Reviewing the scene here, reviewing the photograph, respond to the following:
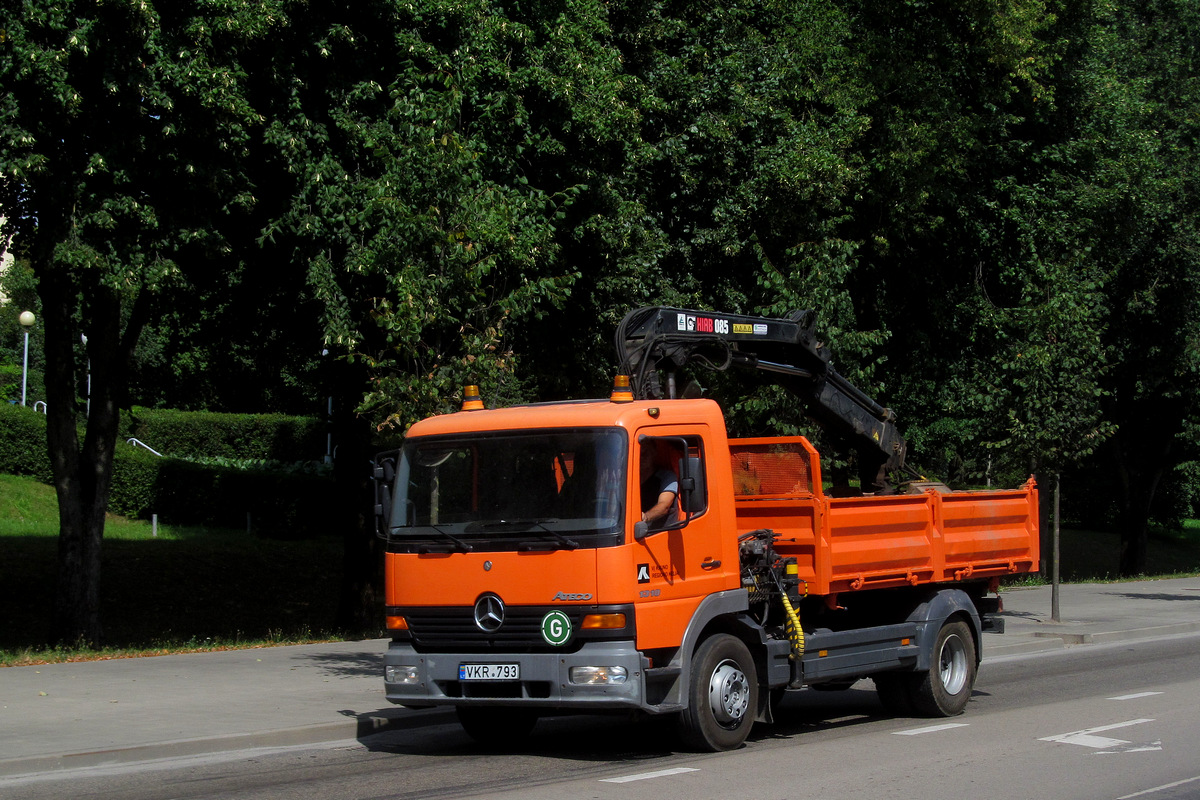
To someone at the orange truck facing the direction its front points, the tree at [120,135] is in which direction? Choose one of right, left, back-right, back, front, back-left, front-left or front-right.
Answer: right

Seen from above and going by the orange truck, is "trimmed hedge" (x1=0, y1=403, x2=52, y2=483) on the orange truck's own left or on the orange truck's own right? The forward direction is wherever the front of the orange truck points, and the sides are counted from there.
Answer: on the orange truck's own right

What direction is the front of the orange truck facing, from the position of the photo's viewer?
facing the viewer and to the left of the viewer

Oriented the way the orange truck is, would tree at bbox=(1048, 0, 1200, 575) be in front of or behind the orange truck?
behind
